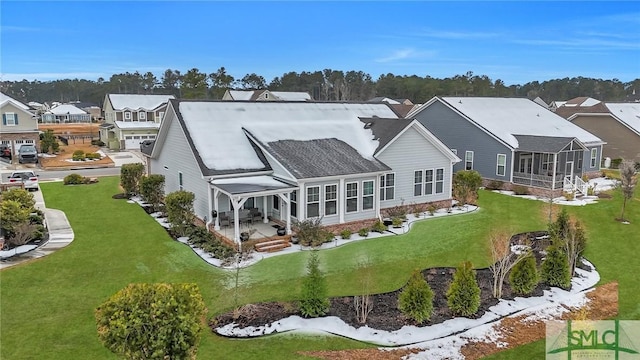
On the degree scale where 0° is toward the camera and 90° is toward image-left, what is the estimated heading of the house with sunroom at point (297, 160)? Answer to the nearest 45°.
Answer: approximately 135°

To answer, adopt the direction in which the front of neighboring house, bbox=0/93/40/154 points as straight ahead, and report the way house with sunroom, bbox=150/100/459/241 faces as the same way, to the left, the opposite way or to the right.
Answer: the opposite way

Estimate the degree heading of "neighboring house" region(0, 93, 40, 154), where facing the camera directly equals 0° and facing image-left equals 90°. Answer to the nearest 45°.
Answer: approximately 0°

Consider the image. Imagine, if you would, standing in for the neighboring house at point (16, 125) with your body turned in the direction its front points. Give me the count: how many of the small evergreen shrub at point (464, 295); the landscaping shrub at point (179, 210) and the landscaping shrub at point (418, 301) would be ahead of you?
3

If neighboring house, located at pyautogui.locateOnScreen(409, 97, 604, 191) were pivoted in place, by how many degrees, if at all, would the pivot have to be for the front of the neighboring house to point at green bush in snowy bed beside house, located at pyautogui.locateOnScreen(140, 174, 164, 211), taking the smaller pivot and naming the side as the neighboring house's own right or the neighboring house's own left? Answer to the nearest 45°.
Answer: approximately 90° to the neighboring house's own left

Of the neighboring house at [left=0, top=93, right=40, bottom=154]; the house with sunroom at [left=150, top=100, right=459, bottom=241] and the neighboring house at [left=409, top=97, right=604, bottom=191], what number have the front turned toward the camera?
1

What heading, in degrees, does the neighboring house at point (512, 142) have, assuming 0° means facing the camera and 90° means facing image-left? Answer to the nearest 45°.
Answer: approximately 135°

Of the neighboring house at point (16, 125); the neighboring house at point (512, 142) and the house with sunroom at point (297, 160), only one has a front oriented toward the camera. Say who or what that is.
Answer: the neighboring house at point (16, 125)

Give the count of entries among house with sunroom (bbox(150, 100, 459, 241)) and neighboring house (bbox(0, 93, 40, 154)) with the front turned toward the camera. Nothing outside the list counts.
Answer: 1

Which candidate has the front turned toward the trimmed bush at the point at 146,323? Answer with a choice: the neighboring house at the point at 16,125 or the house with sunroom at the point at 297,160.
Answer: the neighboring house

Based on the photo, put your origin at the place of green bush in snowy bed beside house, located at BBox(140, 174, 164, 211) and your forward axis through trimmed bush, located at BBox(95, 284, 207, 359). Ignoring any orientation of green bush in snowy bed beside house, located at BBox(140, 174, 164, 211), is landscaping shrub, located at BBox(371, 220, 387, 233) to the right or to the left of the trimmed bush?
left

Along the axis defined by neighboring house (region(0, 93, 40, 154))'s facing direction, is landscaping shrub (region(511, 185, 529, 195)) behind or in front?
in front

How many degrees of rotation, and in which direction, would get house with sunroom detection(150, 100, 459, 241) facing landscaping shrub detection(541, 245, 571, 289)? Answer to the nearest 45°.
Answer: approximately 180°
